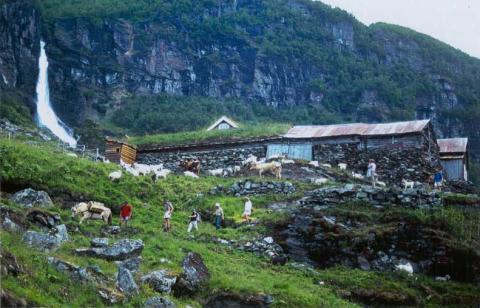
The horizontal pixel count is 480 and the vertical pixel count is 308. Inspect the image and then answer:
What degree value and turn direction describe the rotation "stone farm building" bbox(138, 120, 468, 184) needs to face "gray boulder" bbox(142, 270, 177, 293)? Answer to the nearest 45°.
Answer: approximately 45° to its left

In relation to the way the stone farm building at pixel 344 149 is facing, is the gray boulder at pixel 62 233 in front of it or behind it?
in front

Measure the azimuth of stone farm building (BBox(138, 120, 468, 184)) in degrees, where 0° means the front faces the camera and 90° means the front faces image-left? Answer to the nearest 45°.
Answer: approximately 45°

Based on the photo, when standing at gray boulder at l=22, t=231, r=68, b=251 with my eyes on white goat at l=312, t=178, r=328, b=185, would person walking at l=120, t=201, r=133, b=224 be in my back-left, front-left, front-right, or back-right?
front-left
